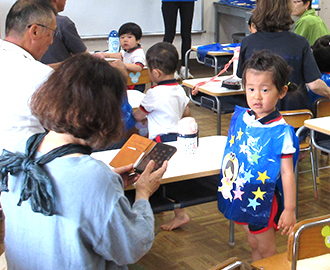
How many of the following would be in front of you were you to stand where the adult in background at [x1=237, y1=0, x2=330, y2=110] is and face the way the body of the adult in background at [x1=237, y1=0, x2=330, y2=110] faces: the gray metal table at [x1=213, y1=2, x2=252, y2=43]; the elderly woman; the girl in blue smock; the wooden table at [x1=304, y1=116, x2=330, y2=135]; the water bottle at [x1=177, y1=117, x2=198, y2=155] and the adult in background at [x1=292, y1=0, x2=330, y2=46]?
2

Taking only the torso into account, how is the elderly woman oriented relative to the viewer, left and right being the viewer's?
facing away from the viewer and to the right of the viewer

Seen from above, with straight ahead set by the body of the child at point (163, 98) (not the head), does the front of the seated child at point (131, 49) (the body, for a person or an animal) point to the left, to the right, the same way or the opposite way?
to the left

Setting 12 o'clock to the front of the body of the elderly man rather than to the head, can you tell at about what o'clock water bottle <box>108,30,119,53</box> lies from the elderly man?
The water bottle is roughly at 11 o'clock from the elderly man.

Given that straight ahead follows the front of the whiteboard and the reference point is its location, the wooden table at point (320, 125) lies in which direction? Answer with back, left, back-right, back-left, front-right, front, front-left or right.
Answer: front

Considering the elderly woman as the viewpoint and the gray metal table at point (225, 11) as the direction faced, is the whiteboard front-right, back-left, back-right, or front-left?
front-left

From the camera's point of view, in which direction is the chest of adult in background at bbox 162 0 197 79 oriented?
toward the camera

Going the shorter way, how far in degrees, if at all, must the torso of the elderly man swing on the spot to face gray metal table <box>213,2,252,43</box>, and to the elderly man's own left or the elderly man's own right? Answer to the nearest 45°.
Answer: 0° — they already face it

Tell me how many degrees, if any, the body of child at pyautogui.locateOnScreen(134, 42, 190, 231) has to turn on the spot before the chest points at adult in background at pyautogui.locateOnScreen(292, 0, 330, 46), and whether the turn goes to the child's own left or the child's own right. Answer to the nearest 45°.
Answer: approximately 90° to the child's own right

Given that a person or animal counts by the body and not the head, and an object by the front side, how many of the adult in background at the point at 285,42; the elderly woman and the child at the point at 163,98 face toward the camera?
0

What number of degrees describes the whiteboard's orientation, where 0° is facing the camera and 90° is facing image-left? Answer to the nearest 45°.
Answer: approximately 0°

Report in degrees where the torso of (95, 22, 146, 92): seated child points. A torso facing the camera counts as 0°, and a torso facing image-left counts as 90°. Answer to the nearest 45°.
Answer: approximately 45°

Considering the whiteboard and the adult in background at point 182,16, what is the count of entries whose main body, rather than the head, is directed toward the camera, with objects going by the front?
2

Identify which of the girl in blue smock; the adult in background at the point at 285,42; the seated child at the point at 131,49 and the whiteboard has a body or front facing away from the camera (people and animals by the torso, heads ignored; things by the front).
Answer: the adult in background

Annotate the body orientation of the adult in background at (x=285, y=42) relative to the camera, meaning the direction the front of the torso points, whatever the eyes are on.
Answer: away from the camera

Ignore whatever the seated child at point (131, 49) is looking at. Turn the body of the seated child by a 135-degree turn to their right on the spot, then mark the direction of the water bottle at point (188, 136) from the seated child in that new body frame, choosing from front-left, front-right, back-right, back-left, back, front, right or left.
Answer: back

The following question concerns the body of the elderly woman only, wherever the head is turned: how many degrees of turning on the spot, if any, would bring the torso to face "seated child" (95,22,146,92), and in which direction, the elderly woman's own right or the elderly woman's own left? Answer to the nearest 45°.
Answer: approximately 45° to the elderly woman's own left
